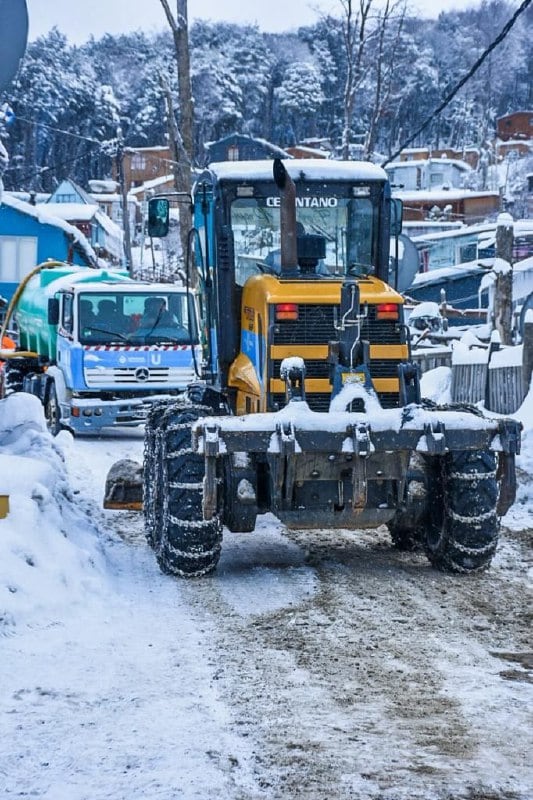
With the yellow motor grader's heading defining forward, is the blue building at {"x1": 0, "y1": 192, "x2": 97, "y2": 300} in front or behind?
in front

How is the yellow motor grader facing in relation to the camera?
away from the camera

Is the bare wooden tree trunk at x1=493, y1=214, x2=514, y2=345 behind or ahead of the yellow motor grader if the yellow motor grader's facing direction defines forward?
ahead

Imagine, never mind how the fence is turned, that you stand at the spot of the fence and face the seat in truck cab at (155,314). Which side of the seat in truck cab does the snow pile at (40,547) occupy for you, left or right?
left

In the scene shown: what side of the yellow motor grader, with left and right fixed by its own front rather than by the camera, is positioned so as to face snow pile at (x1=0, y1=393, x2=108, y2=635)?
left
